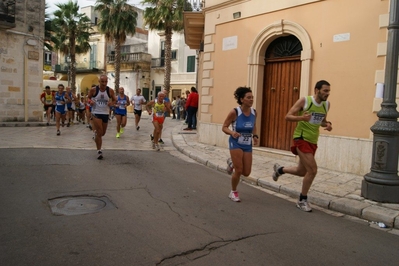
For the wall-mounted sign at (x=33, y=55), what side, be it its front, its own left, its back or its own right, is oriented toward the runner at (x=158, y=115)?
front

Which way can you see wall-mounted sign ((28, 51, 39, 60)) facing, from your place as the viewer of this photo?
facing the viewer

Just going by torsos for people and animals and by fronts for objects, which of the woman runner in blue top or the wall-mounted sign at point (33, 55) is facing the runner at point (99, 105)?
the wall-mounted sign

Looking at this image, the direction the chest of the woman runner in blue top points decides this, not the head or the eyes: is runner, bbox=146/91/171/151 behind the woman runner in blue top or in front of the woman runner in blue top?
behind

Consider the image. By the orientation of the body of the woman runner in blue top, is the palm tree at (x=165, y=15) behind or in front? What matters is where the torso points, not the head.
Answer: behind

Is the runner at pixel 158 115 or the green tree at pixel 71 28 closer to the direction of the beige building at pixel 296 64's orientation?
the runner

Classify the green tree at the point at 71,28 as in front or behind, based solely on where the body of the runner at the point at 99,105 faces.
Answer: behind

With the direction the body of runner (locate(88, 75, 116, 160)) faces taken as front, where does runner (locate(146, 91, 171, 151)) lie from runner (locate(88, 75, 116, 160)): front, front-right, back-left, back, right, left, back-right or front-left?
back-left

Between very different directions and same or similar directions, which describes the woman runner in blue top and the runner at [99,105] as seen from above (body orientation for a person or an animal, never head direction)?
same or similar directions

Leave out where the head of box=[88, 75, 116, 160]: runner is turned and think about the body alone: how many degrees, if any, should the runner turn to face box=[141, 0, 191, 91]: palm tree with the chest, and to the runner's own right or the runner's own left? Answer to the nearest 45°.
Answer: approximately 180°
